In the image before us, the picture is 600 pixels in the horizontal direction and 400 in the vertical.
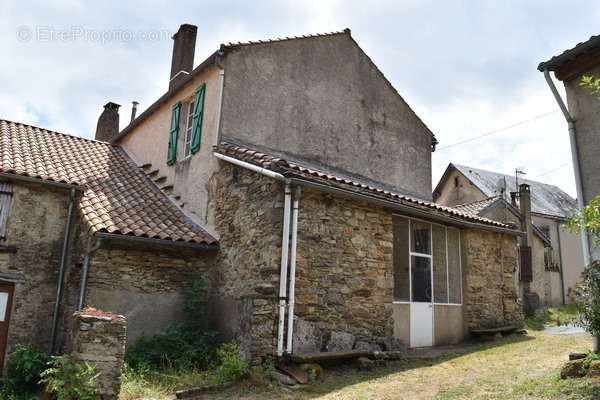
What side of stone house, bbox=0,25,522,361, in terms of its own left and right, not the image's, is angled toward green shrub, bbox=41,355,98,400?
right

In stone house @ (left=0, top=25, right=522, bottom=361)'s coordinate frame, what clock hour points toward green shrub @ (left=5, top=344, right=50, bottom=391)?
The green shrub is roughly at 4 o'clock from the stone house.

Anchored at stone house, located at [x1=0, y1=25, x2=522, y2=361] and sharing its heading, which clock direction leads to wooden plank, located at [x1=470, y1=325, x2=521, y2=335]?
The wooden plank is roughly at 10 o'clock from the stone house.

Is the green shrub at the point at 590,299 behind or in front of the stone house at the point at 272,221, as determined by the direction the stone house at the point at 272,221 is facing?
in front

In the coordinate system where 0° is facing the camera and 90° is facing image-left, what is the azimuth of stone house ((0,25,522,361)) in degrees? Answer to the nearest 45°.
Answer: approximately 315°

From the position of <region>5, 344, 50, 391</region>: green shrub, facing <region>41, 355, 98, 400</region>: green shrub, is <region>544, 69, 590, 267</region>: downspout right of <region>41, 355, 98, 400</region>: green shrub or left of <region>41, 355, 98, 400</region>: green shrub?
left

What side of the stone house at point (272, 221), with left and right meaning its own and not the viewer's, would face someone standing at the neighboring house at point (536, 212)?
left
